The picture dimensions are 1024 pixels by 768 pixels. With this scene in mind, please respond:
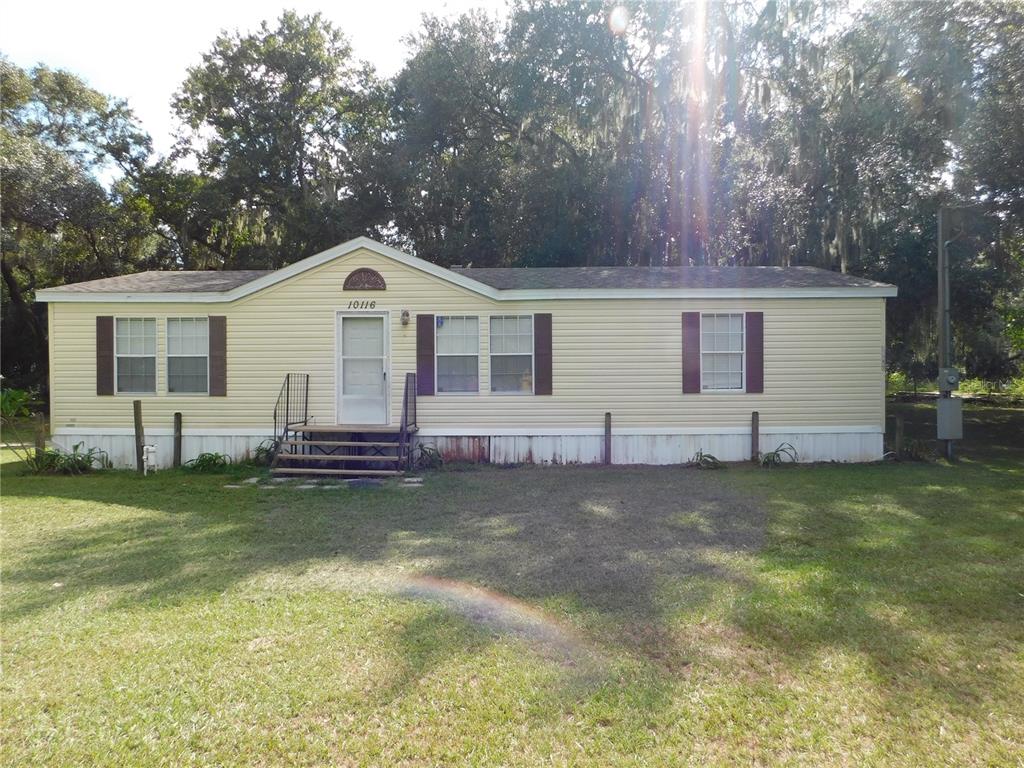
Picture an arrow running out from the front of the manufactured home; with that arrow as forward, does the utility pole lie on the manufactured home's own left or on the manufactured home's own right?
on the manufactured home's own left

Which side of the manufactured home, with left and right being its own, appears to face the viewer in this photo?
front

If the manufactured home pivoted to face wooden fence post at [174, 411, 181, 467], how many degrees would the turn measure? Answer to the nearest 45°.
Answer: approximately 90° to its right

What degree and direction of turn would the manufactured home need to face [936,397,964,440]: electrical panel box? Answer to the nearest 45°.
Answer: approximately 90° to its left

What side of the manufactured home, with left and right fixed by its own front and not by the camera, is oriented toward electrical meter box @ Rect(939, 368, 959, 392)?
left

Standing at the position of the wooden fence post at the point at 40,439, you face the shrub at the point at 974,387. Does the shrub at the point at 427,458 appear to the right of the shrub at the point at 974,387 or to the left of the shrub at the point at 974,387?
right

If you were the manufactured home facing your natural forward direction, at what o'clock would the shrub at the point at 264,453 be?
The shrub is roughly at 3 o'clock from the manufactured home.

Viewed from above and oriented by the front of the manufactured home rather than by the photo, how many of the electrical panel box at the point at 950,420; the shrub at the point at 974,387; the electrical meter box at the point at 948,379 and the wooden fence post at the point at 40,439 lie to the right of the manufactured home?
1

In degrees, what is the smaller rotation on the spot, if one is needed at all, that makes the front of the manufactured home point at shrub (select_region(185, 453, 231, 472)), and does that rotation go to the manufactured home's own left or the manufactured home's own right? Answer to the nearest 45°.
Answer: approximately 90° to the manufactured home's own right

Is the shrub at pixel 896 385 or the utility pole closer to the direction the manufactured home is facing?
the utility pole

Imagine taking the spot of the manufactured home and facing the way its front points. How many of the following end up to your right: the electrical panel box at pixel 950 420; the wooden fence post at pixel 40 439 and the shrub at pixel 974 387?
1

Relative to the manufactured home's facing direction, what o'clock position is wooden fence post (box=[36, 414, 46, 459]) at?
The wooden fence post is roughly at 3 o'clock from the manufactured home.
